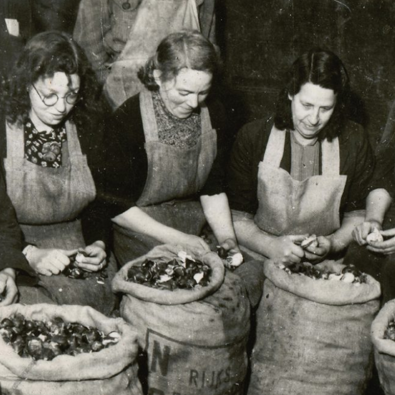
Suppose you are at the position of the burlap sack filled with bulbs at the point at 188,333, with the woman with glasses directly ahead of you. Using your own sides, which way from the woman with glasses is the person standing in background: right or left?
right

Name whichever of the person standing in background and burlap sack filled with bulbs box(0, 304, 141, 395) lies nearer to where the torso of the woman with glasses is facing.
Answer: the burlap sack filled with bulbs

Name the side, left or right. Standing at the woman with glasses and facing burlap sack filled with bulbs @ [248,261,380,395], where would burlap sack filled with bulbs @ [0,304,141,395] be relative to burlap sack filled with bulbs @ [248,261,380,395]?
right

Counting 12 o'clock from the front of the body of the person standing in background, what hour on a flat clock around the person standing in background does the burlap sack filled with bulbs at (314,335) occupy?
The burlap sack filled with bulbs is roughly at 11 o'clock from the person standing in background.

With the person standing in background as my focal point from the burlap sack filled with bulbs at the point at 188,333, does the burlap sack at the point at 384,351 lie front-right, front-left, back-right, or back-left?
back-right

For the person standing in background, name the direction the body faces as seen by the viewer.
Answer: toward the camera

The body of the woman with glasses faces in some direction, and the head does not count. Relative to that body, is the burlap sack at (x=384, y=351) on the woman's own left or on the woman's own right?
on the woman's own left

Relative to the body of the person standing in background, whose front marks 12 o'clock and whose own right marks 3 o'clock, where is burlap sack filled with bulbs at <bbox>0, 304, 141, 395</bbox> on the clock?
The burlap sack filled with bulbs is roughly at 12 o'clock from the person standing in background.

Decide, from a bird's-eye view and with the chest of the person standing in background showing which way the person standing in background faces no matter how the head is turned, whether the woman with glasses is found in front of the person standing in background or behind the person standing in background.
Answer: in front

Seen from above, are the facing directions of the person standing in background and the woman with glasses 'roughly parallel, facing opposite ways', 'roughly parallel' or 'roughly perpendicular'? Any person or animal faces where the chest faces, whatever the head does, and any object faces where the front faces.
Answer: roughly parallel

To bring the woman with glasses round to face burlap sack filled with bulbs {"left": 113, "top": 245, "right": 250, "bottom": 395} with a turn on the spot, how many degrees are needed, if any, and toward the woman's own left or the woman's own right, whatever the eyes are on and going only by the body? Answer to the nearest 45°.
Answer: approximately 45° to the woman's own left

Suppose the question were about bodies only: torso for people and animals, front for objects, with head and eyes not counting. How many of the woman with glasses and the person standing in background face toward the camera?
2
